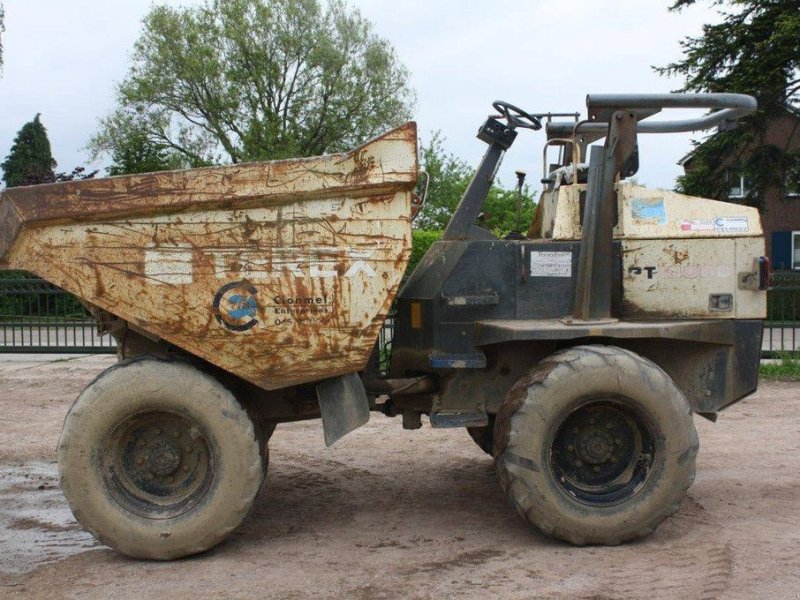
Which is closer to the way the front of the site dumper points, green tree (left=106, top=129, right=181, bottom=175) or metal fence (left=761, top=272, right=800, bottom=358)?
the green tree

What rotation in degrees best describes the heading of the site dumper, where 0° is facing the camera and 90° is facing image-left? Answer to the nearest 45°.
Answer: approximately 90°

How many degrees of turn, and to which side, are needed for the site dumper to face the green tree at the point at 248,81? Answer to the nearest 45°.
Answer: approximately 90° to its right

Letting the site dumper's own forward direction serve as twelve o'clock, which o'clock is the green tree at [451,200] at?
The green tree is roughly at 3 o'clock from the site dumper.

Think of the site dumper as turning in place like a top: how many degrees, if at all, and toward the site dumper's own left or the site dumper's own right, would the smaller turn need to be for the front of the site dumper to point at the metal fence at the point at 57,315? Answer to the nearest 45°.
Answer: approximately 45° to the site dumper's own right

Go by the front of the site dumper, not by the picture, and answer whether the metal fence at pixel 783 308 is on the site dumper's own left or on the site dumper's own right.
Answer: on the site dumper's own right

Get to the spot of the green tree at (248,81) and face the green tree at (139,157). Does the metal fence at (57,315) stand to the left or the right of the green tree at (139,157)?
left

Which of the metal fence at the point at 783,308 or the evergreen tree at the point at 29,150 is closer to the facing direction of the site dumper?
the evergreen tree
